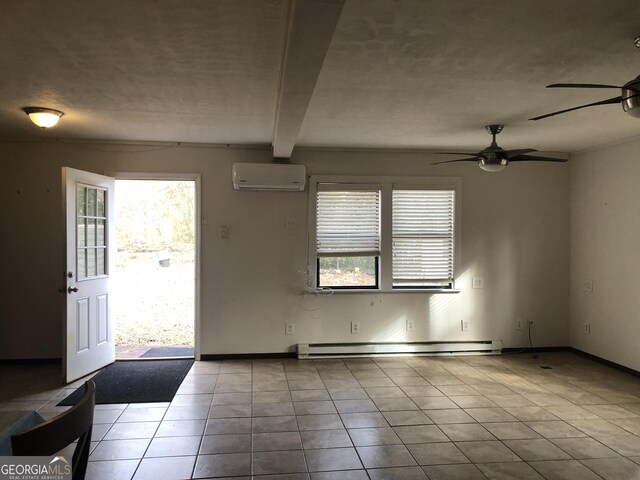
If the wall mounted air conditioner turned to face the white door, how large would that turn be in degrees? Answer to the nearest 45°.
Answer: approximately 90° to its right

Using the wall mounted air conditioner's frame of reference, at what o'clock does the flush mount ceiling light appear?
The flush mount ceiling light is roughly at 2 o'clock from the wall mounted air conditioner.

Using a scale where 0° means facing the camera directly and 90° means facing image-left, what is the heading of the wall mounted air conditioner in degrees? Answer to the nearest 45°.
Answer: approximately 0°

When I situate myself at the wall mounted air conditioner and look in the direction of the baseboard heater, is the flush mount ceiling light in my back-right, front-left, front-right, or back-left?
back-right

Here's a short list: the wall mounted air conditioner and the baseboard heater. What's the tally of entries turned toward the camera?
2

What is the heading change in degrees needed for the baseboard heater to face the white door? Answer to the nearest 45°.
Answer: approximately 45° to its right

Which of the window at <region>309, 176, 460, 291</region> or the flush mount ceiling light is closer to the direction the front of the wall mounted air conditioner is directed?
the flush mount ceiling light

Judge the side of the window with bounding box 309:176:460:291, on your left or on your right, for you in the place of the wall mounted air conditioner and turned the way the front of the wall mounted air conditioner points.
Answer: on your left
